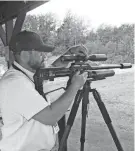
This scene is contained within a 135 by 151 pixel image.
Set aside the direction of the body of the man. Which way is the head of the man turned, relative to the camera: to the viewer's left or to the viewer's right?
to the viewer's right

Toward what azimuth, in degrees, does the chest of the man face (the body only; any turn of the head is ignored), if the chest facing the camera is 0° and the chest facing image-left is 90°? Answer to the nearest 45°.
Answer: approximately 270°

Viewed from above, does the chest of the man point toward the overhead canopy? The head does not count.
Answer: no
